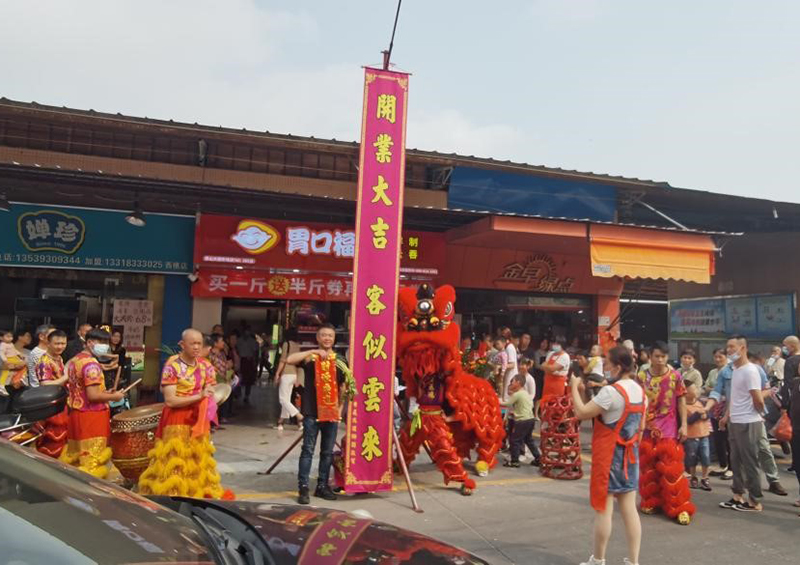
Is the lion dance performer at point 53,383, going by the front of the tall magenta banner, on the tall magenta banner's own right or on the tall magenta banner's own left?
on the tall magenta banner's own right

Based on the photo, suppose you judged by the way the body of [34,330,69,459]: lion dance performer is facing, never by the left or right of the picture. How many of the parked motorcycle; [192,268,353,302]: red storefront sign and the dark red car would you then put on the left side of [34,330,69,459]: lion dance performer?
1

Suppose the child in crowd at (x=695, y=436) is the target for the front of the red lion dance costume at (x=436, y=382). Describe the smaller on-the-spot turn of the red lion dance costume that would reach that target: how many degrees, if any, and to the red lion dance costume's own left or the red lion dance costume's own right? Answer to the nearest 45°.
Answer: approximately 135° to the red lion dance costume's own left

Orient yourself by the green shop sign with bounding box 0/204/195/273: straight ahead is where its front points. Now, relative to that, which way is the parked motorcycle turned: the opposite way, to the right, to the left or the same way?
to the right

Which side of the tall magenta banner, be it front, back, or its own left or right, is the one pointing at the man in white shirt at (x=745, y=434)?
left

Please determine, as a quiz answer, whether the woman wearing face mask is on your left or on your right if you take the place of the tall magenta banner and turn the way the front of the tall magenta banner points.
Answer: on your left

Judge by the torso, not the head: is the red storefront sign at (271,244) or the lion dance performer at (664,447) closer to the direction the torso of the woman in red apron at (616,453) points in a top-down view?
the red storefront sign

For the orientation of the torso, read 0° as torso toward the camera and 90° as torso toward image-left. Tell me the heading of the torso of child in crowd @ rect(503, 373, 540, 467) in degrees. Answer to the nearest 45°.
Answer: approximately 90°

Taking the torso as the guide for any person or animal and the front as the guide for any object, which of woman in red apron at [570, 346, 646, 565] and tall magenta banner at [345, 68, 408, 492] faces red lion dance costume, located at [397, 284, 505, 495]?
the woman in red apron

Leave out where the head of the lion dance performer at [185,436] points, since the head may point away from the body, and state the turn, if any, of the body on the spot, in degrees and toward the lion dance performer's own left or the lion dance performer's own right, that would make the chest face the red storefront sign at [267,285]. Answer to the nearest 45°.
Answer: approximately 135° to the lion dance performer's own left

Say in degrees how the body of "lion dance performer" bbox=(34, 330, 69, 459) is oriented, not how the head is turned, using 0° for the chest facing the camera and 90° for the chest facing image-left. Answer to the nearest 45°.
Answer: approximately 315°
